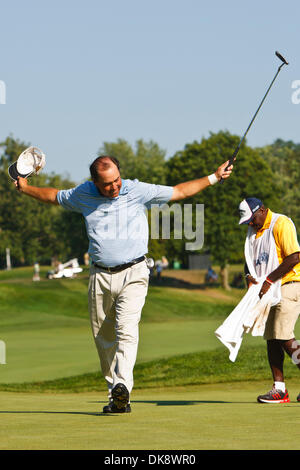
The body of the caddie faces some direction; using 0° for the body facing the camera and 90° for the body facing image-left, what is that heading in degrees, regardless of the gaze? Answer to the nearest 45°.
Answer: approximately 90°

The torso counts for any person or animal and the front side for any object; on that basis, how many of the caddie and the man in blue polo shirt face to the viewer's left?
1

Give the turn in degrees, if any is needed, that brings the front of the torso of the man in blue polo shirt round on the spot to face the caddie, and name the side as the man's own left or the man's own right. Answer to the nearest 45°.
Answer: approximately 135° to the man's own left

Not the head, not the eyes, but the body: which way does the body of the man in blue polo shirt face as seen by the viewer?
toward the camera
